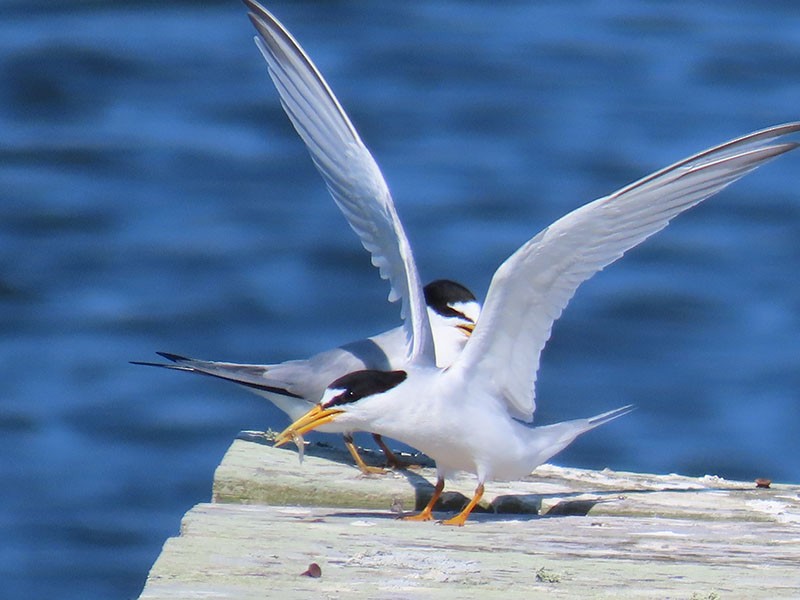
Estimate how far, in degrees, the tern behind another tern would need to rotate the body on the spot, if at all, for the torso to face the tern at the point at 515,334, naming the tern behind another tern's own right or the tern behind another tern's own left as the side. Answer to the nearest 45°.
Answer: approximately 45° to the tern behind another tern's own right

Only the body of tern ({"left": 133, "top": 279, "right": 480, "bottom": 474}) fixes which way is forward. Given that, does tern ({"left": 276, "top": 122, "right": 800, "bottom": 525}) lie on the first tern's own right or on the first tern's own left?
on the first tern's own right

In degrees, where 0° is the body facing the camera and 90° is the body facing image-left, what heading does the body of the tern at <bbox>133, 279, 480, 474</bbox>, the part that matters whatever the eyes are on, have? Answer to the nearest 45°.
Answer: approximately 270°
